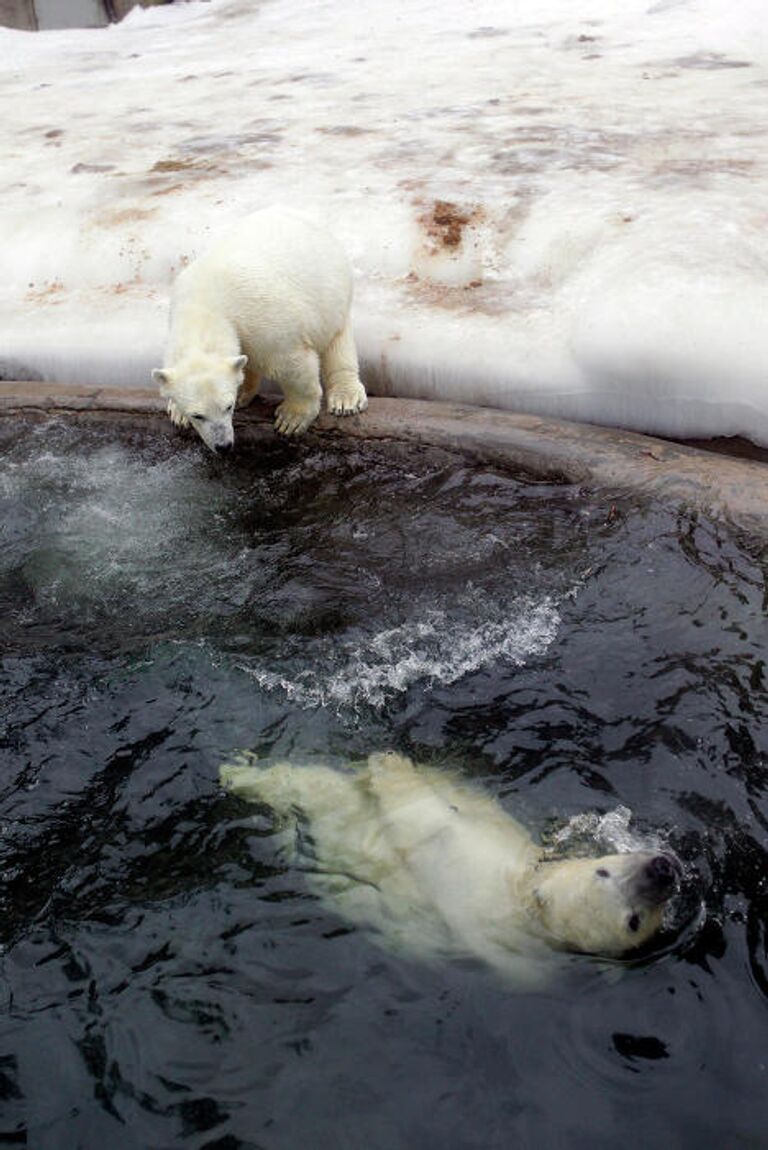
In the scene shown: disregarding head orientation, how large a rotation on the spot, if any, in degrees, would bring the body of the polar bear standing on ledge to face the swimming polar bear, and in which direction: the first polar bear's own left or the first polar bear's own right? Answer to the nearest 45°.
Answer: approximately 45° to the first polar bear's own left

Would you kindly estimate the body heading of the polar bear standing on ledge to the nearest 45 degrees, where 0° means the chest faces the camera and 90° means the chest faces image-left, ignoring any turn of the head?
approximately 45°
